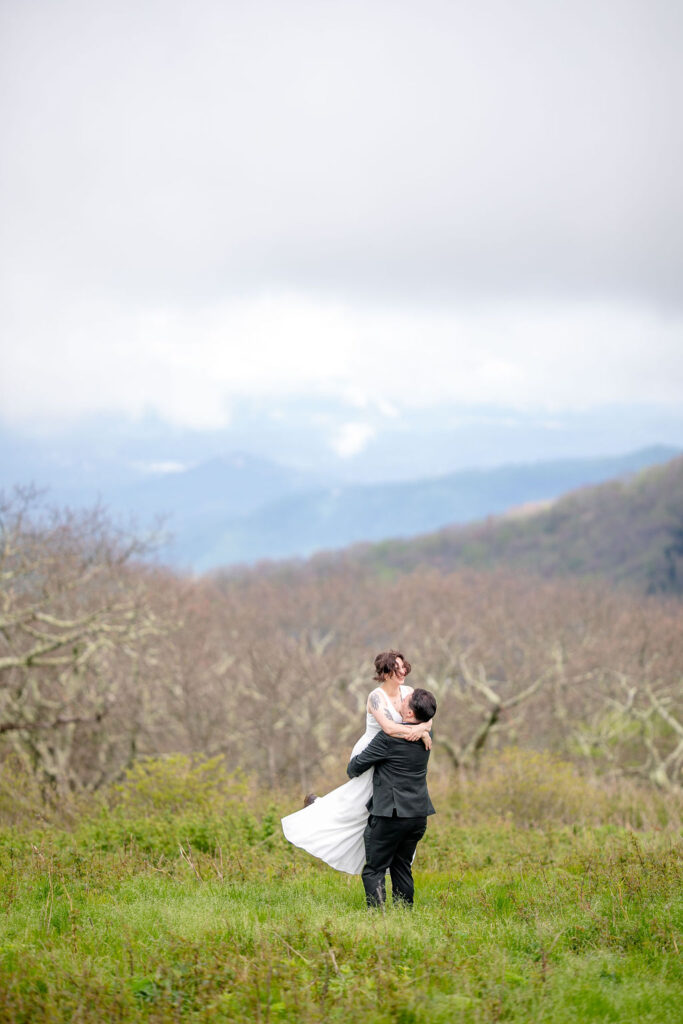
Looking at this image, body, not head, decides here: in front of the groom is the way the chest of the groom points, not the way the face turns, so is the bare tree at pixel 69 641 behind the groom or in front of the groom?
in front

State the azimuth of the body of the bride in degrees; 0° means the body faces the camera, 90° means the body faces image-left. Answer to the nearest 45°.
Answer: approximately 315°

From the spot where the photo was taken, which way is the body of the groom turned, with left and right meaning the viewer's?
facing away from the viewer and to the left of the viewer
